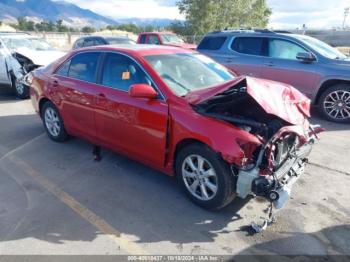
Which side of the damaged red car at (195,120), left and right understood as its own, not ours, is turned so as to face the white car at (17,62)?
back

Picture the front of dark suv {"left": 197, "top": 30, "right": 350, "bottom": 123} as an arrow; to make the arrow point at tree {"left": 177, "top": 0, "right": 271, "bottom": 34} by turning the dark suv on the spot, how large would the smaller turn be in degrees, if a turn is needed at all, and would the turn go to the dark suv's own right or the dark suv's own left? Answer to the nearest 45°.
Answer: approximately 135° to the dark suv's own left

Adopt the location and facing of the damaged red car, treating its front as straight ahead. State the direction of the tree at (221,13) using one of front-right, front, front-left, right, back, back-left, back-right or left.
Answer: back-left

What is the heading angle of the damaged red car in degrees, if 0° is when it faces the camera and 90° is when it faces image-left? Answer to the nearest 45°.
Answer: approximately 315°

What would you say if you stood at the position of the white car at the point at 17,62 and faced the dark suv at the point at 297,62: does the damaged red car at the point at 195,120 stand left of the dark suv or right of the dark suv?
right

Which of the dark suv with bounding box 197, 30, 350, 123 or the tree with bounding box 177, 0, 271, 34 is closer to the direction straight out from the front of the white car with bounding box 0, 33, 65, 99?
the dark suv

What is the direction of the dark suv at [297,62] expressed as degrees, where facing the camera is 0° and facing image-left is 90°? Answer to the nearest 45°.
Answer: approximately 315°
